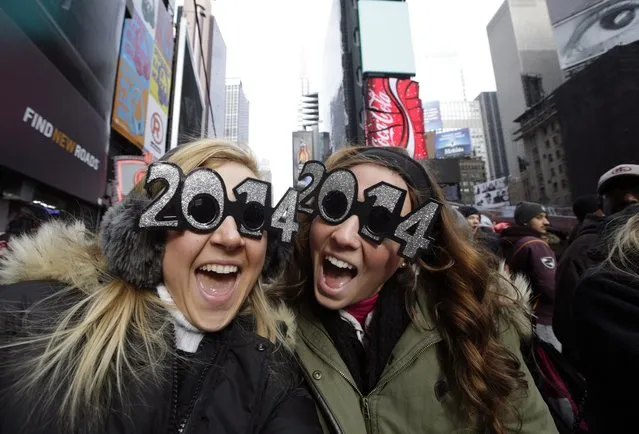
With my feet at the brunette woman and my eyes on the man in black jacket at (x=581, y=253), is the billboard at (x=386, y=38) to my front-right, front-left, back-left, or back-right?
front-left

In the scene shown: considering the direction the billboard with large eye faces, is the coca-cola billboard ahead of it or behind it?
ahead

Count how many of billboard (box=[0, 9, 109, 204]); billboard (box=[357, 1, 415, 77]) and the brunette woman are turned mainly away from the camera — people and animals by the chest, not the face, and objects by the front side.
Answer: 0

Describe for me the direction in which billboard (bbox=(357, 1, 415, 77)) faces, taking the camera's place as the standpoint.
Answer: facing the viewer

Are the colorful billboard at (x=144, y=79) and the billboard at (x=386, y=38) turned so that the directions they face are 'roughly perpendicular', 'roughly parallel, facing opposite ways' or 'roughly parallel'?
roughly perpendicular

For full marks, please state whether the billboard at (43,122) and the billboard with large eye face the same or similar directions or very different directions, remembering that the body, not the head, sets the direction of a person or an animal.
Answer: very different directions

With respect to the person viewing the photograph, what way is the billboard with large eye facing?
facing the viewer and to the left of the viewer

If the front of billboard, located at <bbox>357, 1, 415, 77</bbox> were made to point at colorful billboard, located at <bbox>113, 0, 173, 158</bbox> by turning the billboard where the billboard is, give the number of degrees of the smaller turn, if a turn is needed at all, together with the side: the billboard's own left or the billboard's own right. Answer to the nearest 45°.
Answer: approximately 45° to the billboard's own right

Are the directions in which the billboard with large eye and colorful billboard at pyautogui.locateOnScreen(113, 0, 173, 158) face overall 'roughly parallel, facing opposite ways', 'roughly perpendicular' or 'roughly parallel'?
roughly parallel, facing opposite ways
